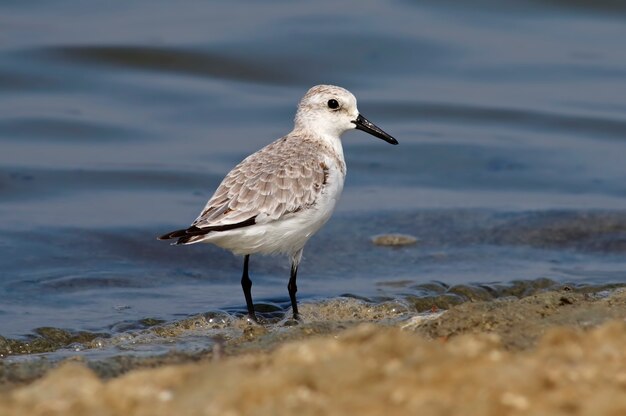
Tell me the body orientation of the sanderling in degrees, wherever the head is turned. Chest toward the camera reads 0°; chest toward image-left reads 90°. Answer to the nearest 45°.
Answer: approximately 270°

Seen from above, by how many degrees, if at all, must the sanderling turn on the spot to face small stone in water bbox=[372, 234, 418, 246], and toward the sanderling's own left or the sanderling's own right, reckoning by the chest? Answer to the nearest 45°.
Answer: approximately 90° to the sanderling's own left
